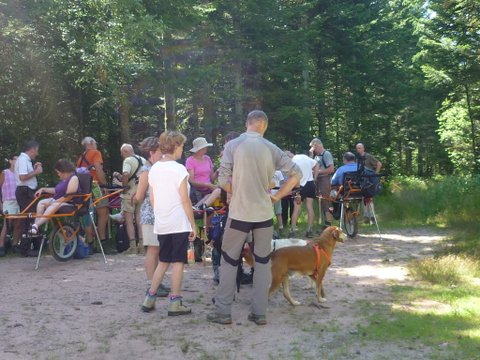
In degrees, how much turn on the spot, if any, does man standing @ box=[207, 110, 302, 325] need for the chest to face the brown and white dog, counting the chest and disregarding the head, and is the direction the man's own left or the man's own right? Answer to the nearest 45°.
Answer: approximately 45° to the man's own right

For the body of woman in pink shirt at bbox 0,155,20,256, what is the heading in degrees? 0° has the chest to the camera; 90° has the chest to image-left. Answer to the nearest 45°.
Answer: approximately 270°

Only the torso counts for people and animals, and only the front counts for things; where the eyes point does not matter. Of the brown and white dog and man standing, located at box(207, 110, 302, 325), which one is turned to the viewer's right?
the brown and white dog

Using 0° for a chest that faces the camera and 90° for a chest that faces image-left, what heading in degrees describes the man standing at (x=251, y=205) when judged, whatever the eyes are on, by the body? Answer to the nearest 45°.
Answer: approximately 180°

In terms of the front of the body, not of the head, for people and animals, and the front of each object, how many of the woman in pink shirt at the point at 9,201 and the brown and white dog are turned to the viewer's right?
2

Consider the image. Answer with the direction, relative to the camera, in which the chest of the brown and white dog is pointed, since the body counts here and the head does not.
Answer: to the viewer's right

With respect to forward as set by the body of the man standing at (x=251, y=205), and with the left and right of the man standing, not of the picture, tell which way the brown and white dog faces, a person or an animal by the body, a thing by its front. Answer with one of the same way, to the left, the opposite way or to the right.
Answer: to the right

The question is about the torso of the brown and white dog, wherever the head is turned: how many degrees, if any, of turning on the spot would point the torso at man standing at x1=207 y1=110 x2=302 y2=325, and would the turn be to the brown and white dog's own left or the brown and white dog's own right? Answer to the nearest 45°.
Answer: approximately 135° to the brown and white dog's own right
